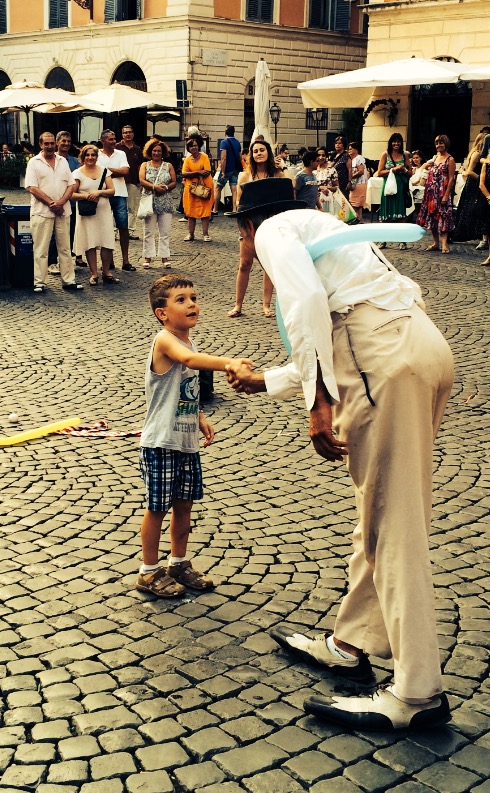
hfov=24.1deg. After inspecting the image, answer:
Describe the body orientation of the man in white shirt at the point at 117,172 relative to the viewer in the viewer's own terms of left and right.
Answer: facing the viewer and to the right of the viewer

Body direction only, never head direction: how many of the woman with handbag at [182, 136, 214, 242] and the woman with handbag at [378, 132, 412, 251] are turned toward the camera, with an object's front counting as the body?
2

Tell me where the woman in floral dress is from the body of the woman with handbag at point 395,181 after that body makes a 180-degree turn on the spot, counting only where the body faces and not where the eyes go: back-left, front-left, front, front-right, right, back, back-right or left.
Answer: back-right

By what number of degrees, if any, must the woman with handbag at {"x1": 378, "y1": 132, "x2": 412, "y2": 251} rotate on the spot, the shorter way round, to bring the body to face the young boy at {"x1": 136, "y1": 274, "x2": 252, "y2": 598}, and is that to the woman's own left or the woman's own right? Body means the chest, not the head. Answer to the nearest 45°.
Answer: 0° — they already face them

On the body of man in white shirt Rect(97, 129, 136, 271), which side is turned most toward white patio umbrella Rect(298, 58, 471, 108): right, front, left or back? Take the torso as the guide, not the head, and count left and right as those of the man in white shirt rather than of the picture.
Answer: left

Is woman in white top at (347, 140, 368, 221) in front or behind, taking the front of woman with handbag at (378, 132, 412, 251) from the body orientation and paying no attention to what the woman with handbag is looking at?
behind

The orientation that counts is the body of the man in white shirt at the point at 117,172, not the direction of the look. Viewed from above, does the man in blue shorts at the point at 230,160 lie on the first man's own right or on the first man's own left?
on the first man's own left

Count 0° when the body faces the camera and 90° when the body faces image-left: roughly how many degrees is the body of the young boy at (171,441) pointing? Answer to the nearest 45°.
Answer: approximately 315°

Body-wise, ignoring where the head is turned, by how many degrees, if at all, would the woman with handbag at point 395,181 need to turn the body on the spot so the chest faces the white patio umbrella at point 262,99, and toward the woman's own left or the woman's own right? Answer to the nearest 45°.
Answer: approximately 135° to the woman's own right

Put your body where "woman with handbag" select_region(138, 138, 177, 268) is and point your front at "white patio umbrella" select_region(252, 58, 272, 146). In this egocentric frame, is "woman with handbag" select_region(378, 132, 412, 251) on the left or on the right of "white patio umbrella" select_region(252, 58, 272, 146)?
right
